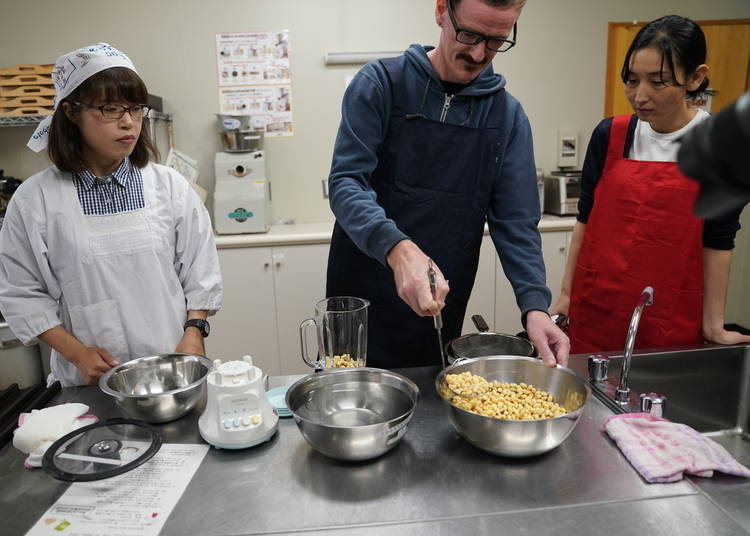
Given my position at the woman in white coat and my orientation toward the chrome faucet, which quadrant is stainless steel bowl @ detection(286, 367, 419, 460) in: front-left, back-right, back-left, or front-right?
front-right

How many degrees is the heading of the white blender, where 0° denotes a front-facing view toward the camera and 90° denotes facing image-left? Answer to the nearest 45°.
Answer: approximately 0°

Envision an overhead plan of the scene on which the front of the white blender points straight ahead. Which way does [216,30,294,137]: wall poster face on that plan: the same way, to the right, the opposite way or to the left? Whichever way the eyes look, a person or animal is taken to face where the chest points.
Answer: the same way

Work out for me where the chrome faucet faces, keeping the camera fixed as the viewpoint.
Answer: facing to the right of the viewer

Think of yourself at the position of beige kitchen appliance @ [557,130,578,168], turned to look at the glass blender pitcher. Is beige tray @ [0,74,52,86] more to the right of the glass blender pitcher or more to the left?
right

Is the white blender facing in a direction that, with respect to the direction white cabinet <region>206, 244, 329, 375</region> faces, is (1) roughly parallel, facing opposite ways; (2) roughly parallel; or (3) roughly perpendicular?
roughly parallel

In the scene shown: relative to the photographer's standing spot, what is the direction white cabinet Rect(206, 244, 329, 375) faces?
facing the viewer

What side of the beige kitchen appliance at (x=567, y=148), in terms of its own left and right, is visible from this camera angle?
front

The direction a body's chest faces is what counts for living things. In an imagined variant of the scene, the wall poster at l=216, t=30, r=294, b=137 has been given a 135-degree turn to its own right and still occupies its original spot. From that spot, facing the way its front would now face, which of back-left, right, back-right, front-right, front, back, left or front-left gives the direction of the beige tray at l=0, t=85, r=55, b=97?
front-left

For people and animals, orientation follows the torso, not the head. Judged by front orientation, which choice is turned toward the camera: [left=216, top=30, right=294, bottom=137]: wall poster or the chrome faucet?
the wall poster

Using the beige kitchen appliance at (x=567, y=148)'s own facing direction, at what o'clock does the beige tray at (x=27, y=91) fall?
The beige tray is roughly at 2 o'clock from the beige kitchen appliance.

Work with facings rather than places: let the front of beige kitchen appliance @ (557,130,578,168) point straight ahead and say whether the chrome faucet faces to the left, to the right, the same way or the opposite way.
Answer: to the left

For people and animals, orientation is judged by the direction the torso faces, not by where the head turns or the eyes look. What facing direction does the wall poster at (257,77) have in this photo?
toward the camera

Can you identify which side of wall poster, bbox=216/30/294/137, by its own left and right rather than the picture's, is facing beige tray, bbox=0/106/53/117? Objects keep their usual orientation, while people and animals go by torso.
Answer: right

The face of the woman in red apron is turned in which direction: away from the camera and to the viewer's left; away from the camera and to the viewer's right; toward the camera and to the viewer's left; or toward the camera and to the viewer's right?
toward the camera and to the viewer's left

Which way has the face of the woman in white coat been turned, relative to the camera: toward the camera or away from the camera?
toward the camera

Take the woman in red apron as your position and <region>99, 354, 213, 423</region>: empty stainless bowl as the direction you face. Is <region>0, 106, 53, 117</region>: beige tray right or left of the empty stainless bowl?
right

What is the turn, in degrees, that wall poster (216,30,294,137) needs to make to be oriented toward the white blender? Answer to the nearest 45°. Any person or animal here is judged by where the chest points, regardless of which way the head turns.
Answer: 0° — it already faces it

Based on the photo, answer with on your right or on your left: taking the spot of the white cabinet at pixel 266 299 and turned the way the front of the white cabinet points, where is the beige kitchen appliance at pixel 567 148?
on your left

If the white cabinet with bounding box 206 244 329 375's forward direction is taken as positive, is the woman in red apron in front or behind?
in front
